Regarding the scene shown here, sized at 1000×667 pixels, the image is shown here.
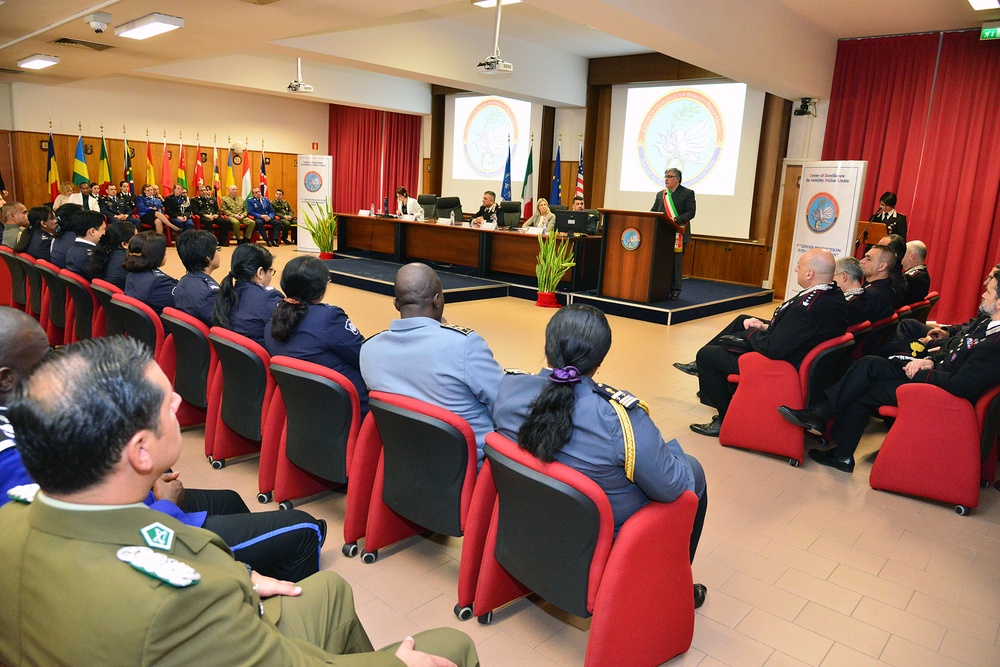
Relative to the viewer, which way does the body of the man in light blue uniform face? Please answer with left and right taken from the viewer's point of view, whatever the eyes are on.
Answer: facing away from the viewer and to the right of the viewer

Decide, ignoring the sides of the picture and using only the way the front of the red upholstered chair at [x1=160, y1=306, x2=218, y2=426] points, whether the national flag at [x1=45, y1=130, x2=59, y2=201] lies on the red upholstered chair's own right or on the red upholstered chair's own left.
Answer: on the red upholstered chair's own left

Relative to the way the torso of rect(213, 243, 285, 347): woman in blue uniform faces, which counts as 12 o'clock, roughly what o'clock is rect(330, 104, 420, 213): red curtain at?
The red curtain is roughly at 11 o'clock from the woman in blue uniform.

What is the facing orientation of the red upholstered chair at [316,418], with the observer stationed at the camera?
facing away from the viewer and to the right of the viewer

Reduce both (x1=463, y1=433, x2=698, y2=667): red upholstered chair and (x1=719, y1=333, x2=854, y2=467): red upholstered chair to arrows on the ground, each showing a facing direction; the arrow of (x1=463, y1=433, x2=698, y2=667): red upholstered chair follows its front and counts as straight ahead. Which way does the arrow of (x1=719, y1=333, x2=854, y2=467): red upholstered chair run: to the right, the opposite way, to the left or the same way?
to the left

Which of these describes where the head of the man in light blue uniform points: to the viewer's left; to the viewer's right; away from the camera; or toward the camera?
away from the camera

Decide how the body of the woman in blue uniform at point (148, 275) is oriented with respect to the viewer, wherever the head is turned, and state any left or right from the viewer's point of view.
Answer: facing away from the viewer and to the right of the viewer

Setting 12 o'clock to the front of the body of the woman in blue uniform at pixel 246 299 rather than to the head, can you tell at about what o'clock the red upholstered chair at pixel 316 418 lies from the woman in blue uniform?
The red upholstered chair is roughly at 4 o'clock from the woman in blue uniform.

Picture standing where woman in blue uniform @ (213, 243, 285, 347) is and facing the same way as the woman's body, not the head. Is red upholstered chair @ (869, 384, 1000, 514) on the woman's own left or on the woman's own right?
on the woman's own right

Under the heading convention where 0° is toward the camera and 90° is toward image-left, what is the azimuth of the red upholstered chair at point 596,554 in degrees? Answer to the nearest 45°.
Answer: approximately 225°

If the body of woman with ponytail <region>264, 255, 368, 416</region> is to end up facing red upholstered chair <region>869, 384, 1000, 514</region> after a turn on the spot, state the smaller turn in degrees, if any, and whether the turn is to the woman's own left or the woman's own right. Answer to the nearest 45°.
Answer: approximately 45° to the woman's own right

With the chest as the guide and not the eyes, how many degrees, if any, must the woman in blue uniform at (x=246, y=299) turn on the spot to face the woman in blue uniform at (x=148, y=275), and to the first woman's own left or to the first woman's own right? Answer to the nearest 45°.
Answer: approximately 90° to the first woman's own left
